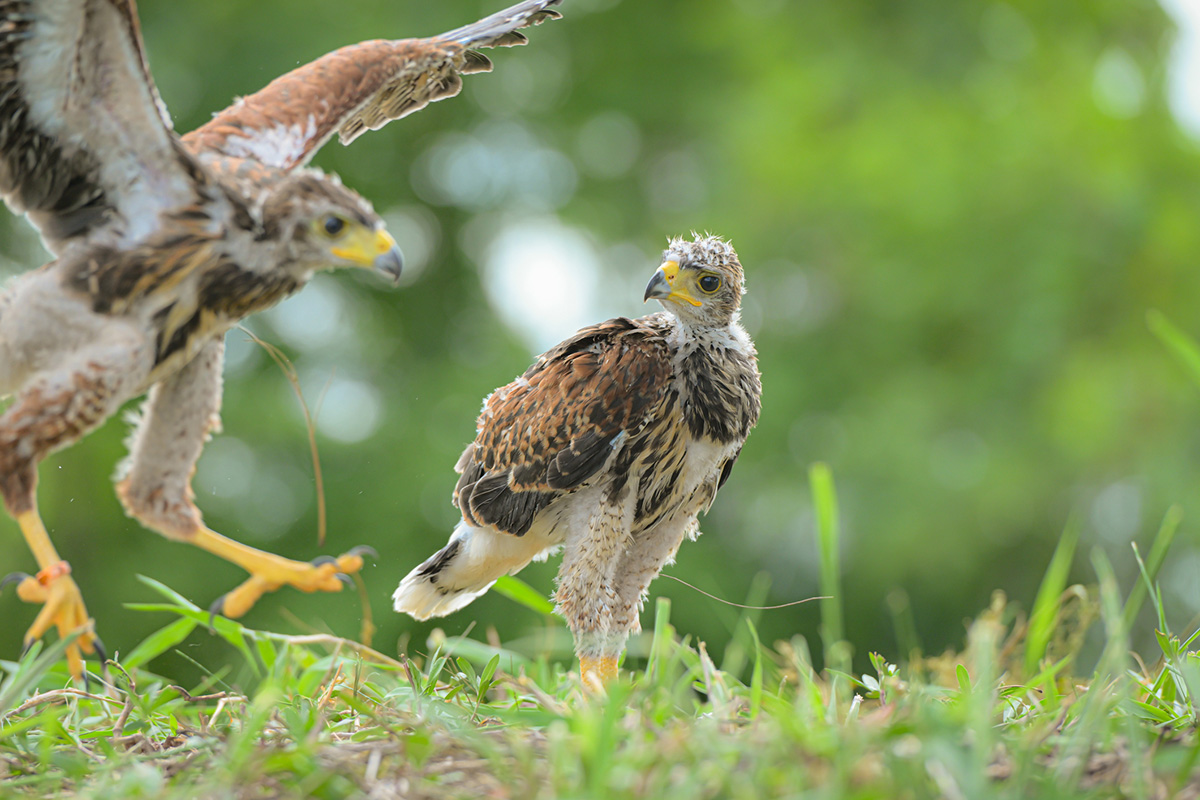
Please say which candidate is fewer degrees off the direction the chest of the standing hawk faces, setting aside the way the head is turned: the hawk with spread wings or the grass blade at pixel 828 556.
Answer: the grass blade

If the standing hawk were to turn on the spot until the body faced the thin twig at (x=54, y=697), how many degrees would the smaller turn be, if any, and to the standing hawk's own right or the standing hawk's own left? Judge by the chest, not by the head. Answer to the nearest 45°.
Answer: approximately 90° to the standing hawk's own right

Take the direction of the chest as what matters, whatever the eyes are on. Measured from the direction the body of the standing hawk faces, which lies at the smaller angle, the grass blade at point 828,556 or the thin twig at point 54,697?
the grass blade

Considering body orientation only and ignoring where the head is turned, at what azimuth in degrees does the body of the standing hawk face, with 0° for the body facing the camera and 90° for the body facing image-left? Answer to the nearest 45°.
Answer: approximately 315°

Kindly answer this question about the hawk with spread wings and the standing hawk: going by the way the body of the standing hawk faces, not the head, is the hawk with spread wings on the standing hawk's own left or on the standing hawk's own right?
on the standing hawk's own right
